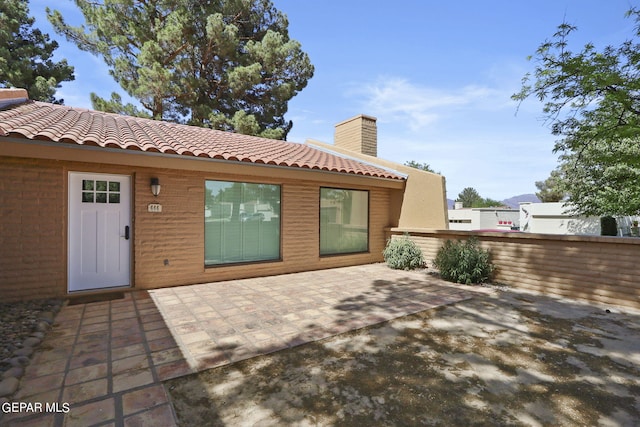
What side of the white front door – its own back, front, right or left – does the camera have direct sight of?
front

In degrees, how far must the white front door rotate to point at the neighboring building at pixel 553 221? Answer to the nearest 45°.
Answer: approximately 90° to its left

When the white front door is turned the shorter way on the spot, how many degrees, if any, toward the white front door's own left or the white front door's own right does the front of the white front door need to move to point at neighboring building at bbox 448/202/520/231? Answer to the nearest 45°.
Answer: approximately 90° to the white front door's own left

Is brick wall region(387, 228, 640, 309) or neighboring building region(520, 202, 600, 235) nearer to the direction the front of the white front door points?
the brick wall

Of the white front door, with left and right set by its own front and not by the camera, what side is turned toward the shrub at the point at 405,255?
left

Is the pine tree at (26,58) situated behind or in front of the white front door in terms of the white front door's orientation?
behind

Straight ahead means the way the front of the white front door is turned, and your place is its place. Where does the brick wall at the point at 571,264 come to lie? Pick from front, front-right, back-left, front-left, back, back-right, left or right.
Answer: front-left

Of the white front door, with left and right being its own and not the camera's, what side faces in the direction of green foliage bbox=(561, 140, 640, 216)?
left

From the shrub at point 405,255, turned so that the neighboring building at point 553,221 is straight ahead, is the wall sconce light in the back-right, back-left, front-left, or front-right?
back-left

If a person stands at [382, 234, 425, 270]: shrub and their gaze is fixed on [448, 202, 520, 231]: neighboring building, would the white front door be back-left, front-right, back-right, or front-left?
back-left

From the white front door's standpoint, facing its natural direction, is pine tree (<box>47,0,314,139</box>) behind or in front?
behind
